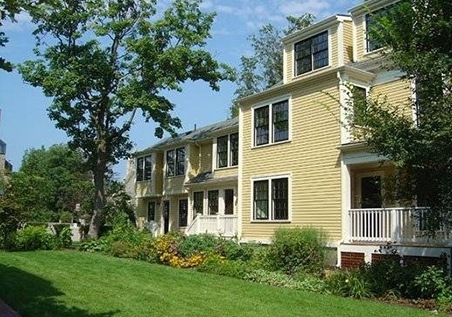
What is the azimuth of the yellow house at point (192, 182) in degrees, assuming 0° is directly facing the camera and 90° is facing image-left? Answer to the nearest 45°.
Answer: approximately 45°

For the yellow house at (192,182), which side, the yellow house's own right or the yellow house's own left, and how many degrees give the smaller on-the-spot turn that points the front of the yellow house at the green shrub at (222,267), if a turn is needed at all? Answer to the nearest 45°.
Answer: approximately 45° to the yellow house's own left

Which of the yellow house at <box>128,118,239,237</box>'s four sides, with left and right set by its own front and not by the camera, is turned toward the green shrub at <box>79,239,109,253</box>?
front

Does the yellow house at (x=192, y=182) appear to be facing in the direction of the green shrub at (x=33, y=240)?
yes

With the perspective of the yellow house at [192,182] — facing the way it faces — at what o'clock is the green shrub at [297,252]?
The green shrub is roughly at 10 o'clock from the yellow house.

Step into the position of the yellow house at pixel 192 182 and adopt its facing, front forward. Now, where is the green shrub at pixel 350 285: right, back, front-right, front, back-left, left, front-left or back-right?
front-left

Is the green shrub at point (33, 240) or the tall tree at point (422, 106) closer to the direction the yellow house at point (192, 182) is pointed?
the green shrub
